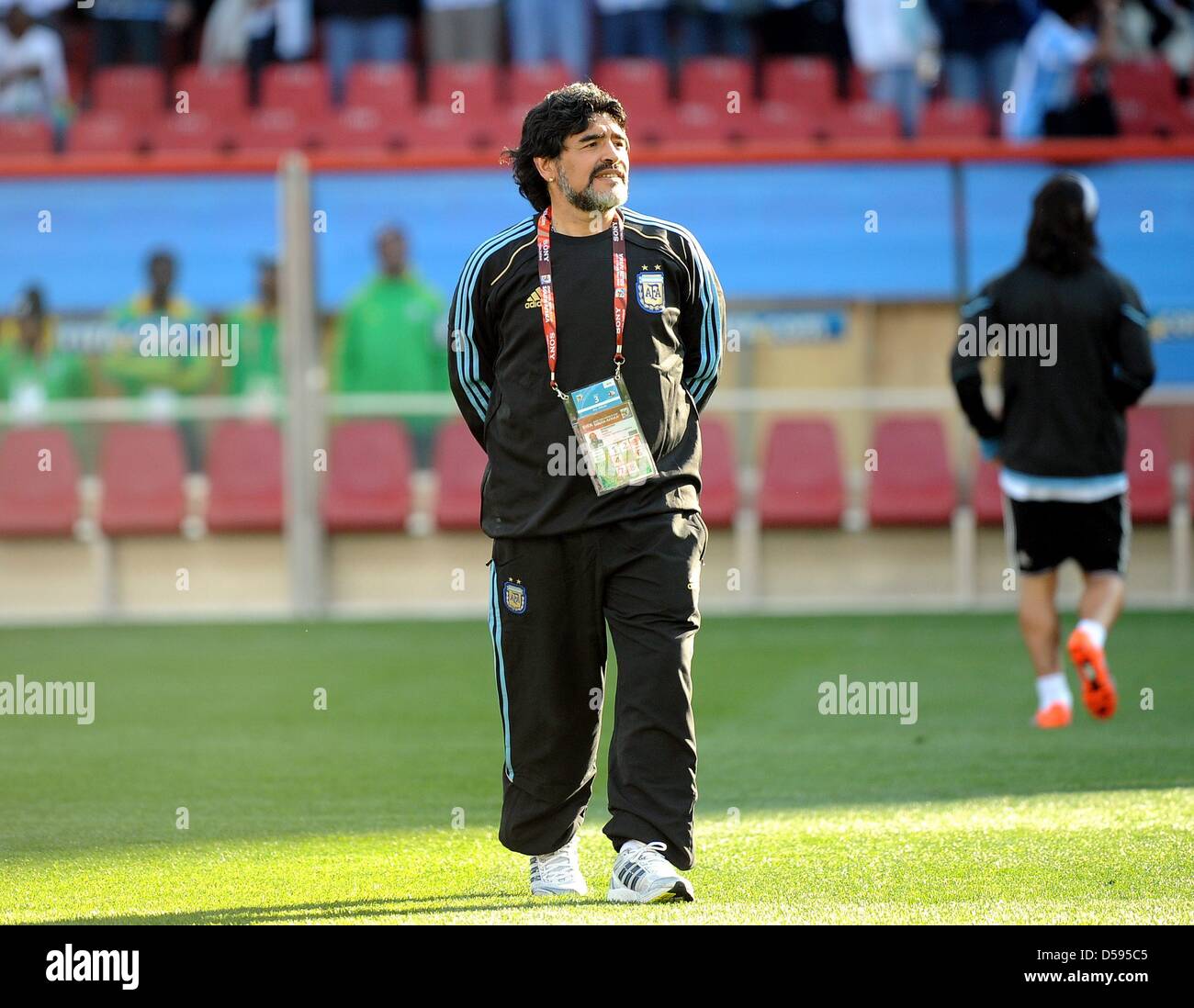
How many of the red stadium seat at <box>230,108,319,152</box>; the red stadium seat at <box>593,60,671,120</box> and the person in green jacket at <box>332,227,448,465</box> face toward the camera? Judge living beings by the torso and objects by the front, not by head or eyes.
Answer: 3

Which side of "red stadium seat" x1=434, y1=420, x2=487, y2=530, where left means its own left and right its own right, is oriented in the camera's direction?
front

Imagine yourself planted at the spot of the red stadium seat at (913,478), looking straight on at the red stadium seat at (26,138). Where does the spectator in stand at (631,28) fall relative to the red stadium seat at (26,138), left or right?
right

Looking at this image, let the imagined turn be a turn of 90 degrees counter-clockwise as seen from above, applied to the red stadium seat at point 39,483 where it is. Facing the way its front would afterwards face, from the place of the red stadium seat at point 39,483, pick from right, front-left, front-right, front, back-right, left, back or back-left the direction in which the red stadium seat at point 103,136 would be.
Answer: left

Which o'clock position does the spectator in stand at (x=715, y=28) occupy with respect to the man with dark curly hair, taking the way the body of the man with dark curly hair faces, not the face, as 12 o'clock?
The spectator in stand is roughly at 6 o'clock from the man with dark curly hair.

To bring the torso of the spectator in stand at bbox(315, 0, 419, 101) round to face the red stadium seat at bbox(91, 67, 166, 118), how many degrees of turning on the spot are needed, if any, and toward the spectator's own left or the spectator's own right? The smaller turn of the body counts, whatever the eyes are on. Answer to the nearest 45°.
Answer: approximately 90° to the spectator's own right

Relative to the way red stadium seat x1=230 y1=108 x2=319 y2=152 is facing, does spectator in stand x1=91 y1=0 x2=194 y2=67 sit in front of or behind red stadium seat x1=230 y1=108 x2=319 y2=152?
behind

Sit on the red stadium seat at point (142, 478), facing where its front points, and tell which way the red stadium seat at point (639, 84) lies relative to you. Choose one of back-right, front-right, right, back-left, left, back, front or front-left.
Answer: back-left

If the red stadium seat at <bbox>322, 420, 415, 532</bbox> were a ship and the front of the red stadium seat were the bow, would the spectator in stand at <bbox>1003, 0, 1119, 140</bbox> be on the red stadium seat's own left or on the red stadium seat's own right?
on the red stadium seat's own left

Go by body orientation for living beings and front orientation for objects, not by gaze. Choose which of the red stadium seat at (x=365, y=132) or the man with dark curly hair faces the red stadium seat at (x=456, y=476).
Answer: the red stadium seat at (x=365, y=132)

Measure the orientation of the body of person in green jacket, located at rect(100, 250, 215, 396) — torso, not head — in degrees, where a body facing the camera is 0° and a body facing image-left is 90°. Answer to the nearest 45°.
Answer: approximately 0°

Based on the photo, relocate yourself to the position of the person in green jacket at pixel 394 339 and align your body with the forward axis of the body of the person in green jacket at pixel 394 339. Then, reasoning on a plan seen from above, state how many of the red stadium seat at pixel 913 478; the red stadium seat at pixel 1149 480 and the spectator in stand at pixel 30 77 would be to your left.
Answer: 2

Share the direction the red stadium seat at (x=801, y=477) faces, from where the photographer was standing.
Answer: facing the viewer
